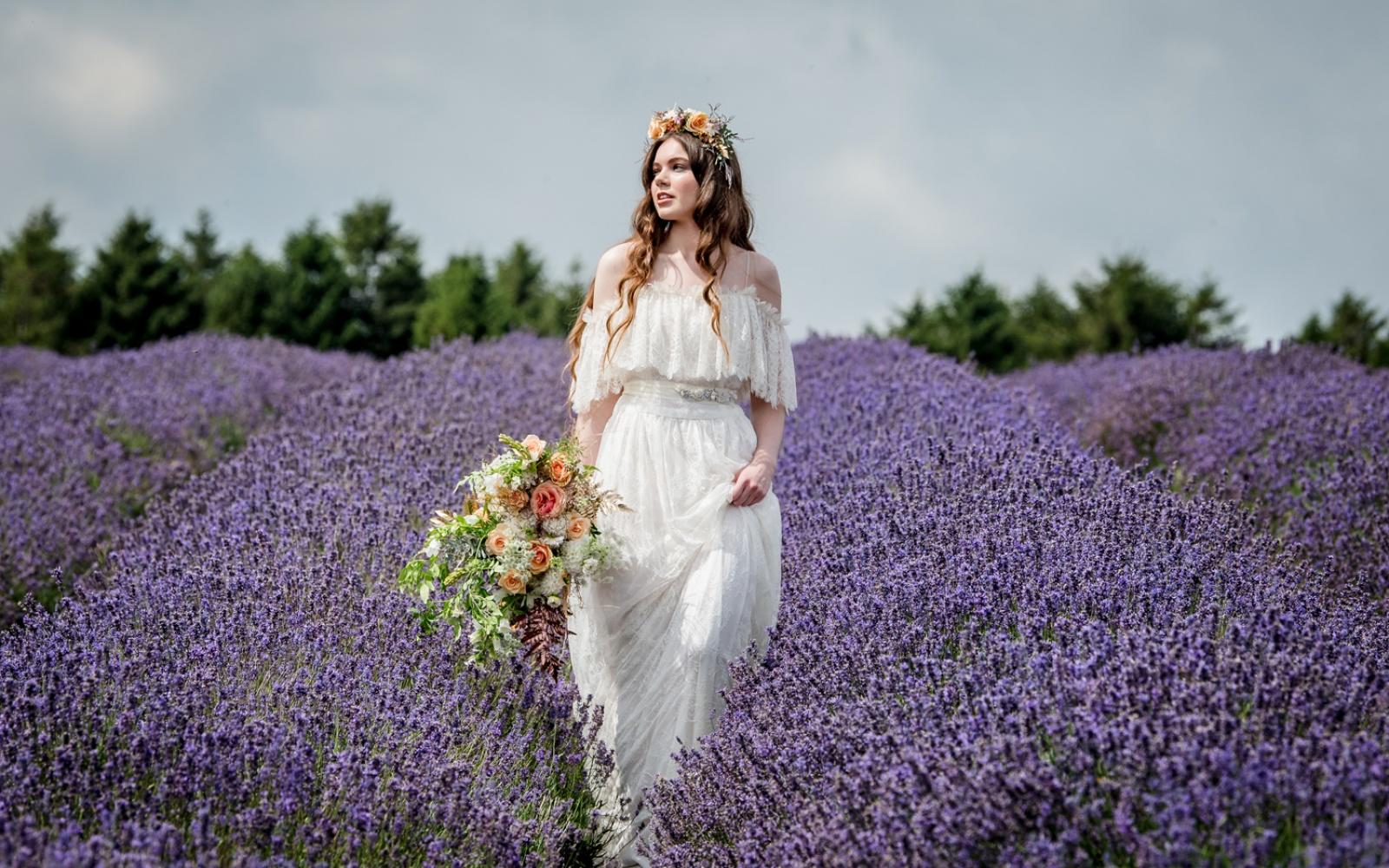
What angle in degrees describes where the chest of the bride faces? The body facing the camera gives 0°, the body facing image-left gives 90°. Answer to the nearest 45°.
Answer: approximately 0°

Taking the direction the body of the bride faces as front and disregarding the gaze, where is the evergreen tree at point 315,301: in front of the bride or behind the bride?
behind

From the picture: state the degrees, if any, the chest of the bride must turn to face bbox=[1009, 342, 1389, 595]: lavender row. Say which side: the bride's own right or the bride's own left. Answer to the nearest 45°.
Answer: approximately 135° to the bride's own left

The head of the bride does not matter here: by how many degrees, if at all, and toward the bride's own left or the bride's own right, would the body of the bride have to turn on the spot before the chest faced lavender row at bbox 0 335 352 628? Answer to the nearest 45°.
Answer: approximately 135° to the bride's own right

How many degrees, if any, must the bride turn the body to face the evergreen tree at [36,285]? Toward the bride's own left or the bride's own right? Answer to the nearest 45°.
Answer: approximately 135° to the bride's own right

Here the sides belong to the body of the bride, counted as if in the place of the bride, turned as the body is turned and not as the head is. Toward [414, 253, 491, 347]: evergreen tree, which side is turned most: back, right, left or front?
back

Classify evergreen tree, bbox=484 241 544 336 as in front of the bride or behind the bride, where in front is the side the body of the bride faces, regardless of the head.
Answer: behind

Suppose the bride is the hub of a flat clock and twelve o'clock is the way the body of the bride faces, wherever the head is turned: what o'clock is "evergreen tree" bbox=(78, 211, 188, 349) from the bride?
The evergreen tree is roughly at 5 o'clock from the bride.

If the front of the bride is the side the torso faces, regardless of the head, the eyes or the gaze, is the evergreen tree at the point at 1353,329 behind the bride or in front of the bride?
behind

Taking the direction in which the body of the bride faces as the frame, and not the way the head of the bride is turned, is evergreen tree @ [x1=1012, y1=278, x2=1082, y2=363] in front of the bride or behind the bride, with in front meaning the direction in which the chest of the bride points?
behind
